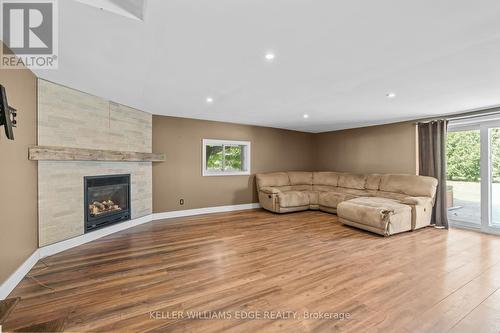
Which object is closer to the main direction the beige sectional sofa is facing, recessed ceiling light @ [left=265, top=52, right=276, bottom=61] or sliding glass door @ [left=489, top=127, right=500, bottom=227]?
the recessed ceiling light

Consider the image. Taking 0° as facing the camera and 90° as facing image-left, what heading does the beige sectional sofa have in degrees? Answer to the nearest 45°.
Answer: approximately 45°

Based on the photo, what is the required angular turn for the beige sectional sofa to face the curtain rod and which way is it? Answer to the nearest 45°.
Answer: approximately 135° to its left

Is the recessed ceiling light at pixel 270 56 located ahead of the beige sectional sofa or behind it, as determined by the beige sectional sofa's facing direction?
ahead

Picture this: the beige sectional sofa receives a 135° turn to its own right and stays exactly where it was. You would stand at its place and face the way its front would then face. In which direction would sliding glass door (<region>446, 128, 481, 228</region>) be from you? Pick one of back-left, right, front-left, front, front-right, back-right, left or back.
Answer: right
